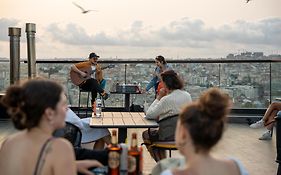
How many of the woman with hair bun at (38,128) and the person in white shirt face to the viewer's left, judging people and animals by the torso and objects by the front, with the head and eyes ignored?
1

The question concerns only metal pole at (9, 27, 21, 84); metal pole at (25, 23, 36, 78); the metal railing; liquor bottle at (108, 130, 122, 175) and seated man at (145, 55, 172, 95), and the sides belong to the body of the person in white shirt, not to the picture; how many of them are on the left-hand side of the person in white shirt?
1

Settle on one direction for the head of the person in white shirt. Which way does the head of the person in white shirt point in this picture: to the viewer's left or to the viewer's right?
to the viewer's left

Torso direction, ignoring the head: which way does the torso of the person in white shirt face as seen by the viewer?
to the viewer's left

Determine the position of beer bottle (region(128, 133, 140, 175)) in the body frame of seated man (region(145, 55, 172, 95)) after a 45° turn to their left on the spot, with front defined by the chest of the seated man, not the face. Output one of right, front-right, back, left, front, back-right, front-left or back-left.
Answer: front

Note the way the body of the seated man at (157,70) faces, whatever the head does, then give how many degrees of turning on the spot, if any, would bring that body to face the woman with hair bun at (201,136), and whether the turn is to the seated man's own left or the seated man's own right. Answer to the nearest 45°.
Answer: approximately 45° to the seated man's own left

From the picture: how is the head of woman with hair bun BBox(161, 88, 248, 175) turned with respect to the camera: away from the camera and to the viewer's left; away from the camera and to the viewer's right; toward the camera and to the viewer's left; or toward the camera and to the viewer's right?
away from the camera and to the viewer's left

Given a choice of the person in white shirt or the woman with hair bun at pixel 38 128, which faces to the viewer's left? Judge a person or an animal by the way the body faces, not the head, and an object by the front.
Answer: the person in white shirt

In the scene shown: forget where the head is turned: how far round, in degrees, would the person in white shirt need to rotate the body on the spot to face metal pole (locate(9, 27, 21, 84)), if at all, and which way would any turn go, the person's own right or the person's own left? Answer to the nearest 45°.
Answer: approximately 45° to the person's own right

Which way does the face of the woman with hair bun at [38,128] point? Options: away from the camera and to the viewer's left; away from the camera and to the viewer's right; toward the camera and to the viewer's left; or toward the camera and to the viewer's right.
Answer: away from the camera and to the viewer's right

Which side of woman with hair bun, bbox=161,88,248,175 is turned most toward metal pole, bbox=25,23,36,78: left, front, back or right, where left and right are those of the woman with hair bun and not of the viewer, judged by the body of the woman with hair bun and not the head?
front

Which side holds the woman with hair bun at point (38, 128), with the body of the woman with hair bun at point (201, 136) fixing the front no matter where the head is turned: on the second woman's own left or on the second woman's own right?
on the second woman's own left

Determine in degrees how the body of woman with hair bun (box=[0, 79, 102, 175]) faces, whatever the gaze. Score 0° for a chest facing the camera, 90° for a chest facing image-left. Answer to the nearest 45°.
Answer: approximately 225°

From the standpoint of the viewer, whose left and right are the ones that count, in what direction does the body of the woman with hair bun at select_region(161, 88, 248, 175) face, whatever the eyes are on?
facing away from the viewer and to the left of the viewer
